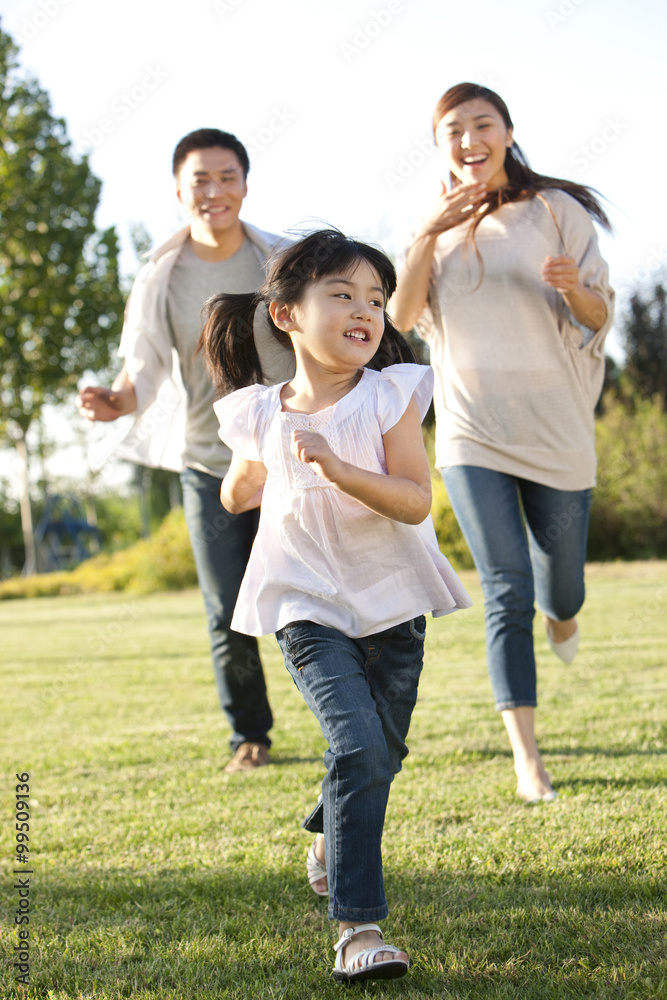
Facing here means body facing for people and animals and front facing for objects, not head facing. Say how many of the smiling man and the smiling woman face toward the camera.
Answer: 2

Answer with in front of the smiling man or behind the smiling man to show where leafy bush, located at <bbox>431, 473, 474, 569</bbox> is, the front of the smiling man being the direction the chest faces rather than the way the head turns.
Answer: behind

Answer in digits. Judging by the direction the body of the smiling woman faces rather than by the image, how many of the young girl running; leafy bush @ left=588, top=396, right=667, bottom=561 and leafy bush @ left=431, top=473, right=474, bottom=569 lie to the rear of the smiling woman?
2

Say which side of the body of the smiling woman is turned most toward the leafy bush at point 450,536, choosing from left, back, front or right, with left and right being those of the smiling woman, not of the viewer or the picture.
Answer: back

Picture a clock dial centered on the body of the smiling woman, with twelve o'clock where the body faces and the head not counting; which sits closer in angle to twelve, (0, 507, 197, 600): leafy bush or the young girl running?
the young girl running

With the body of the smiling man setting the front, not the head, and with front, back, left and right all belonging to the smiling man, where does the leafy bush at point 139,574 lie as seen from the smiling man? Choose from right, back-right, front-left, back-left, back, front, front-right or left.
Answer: back
